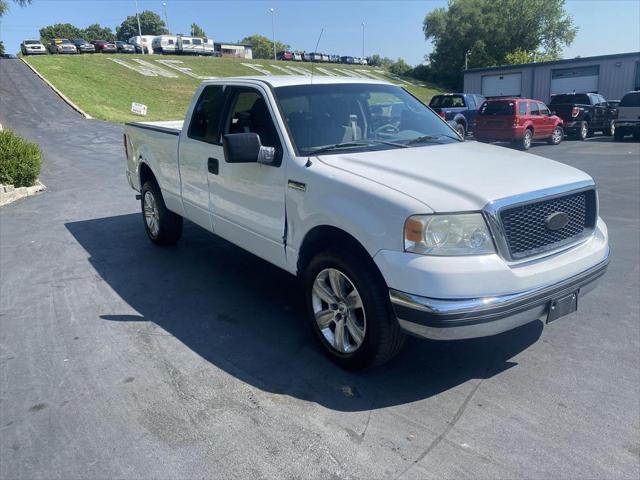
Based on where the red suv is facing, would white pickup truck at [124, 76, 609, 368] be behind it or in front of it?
behind

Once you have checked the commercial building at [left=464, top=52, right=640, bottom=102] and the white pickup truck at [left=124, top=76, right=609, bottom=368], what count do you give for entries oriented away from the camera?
0

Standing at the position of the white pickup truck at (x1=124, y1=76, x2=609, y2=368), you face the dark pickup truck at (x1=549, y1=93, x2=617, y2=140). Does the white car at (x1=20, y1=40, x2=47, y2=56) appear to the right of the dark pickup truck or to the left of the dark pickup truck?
left

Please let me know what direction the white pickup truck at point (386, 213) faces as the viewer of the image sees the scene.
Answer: facing the viewer and to the right of the viewer

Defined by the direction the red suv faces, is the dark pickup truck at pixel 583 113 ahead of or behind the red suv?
ahead

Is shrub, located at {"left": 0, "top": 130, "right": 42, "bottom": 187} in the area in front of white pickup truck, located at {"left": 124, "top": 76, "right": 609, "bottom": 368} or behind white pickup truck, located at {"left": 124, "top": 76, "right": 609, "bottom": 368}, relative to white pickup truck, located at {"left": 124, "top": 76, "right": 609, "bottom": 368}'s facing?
behind

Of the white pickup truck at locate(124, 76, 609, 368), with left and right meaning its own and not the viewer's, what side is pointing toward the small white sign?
back

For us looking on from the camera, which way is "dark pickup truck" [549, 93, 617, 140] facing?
facing away from the viewer and to the right of the viewer

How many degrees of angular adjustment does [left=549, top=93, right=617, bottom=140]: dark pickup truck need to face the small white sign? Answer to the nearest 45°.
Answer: approximately 135° to its left

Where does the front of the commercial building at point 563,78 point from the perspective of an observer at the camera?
facing the viewer and to the left of the viewer

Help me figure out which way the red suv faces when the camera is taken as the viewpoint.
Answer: facing away from the viewer and to the right of the viewer

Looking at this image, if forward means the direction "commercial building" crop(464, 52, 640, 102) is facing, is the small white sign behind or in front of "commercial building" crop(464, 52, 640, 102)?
in front

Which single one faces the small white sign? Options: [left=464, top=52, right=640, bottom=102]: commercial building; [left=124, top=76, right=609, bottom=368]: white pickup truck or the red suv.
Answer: the commercial building
